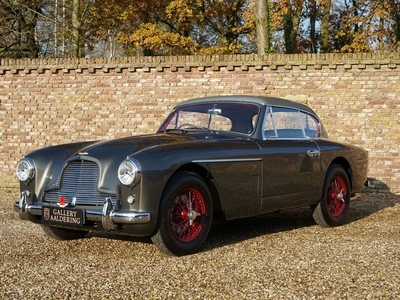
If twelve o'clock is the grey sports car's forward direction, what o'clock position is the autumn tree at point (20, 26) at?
The autumn tree is roughly at 4 o'clock from the grey sports car.

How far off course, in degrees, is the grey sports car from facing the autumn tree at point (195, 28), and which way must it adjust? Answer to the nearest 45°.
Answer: approximately 135° to its right

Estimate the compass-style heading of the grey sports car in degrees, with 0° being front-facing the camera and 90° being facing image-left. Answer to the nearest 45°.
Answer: approximately 45°
